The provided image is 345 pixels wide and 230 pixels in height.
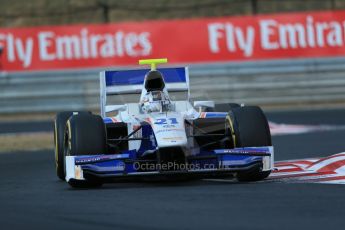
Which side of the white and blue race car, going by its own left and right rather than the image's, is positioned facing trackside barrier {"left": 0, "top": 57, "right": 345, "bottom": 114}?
back

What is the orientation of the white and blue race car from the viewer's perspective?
toward the camera
